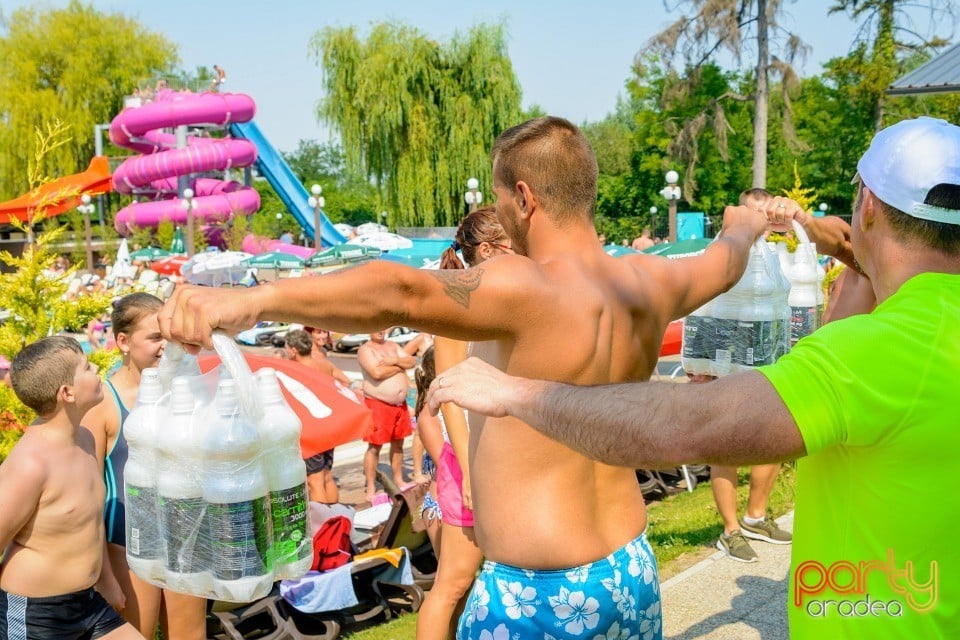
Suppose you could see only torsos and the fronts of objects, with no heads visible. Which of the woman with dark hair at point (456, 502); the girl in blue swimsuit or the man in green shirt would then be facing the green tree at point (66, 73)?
the man in green shirt

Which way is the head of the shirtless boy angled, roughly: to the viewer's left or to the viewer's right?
to the viewer's right

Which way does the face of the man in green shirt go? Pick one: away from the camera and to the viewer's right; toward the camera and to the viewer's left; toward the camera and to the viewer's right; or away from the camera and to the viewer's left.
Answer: away from the camera and to the viewer's left

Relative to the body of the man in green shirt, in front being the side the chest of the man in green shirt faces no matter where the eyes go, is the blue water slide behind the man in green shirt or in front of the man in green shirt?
in front

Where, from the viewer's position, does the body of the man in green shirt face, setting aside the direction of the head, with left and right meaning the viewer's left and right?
facing away from the viewer and to the left of the viewer

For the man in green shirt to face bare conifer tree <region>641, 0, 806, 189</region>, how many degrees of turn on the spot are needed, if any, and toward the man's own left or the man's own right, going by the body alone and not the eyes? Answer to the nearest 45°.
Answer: approximately 45° to the man's own right

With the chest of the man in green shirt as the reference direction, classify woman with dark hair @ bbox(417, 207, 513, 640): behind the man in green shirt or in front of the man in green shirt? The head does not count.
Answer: in front

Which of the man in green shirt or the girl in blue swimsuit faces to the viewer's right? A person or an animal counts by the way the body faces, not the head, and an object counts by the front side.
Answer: the girl in blue swimsuit

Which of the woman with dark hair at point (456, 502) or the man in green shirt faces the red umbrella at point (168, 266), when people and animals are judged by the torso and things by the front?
the man in green shirt

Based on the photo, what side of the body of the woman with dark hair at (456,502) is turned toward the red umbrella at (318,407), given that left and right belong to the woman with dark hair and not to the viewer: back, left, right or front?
left
